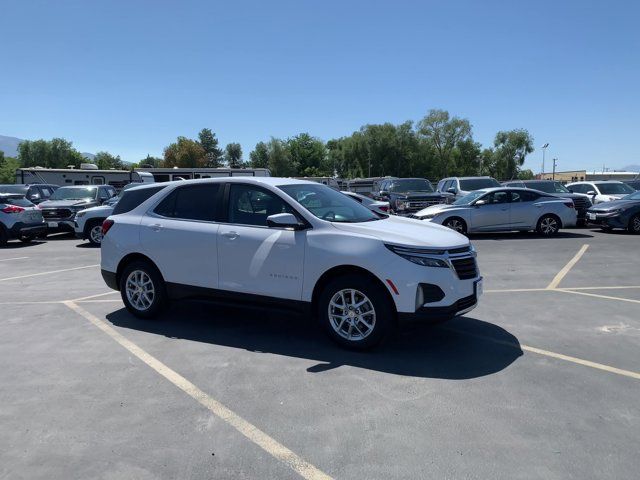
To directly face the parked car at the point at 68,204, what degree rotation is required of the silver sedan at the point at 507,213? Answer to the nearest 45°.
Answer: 0° — it already faces it

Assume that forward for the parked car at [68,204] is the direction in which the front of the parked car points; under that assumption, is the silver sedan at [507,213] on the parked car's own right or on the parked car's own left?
on the parked car's own left

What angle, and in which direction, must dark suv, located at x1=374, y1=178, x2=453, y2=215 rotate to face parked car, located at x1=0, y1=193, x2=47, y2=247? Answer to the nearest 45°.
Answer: approximately 90° to its right

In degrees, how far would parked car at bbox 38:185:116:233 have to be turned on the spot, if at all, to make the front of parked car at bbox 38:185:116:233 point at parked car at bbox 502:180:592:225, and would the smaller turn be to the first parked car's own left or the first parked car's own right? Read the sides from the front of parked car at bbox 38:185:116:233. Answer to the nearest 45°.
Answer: approximately 135° to the first parked car's own left

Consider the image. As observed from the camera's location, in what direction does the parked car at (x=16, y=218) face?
facing away from the viewer and to the left of the viewer

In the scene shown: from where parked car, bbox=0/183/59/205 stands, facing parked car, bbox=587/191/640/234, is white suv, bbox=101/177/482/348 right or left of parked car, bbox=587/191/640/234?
right

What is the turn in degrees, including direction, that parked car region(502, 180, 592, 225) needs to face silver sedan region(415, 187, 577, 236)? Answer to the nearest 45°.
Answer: approximately 45° to its right
